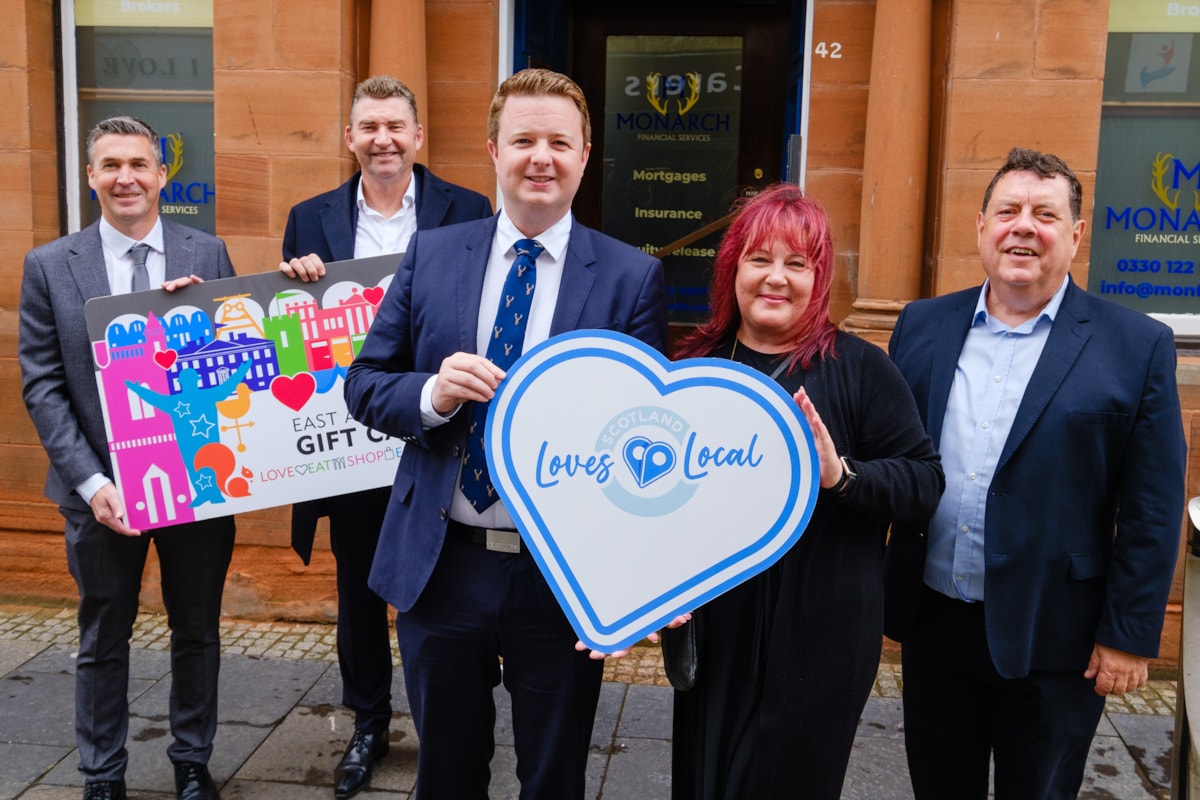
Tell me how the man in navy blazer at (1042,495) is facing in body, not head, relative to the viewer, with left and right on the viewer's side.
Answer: facing the viewer and to the left of the viewer

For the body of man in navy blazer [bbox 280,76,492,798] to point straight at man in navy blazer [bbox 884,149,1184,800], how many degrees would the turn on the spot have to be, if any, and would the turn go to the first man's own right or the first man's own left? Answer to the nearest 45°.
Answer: approximately 45° to the first man's own left

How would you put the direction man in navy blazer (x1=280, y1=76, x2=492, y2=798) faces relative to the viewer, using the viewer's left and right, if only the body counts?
facing the viewer

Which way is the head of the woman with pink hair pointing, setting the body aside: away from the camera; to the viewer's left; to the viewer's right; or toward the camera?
toward the camera

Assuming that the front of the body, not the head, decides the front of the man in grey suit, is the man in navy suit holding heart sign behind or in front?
in front

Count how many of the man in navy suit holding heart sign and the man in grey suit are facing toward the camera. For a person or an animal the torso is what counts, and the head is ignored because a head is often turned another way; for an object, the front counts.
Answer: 2

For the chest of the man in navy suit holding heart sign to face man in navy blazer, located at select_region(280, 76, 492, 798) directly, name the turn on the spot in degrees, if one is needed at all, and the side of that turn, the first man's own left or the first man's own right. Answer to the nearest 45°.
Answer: approximately 180°

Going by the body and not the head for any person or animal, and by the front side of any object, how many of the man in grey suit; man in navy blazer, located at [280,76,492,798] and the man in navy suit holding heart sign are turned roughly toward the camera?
3

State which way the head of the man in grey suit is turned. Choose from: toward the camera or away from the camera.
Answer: toward the camera

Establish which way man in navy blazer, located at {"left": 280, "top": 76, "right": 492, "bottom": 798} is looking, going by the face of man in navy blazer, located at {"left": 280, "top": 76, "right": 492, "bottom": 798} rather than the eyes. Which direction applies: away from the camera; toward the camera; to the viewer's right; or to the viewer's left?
toward the camera

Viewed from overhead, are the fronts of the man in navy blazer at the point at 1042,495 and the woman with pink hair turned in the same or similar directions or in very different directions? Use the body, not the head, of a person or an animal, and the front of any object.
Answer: same or similar directions

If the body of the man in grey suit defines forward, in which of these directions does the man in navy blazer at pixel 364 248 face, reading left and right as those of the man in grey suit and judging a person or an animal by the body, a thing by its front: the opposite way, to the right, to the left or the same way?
the same way

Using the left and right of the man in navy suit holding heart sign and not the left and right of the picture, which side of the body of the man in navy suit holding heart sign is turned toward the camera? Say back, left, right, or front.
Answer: front

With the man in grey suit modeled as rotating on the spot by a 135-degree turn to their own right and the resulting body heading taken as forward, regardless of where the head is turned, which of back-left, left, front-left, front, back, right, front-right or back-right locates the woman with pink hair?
back
